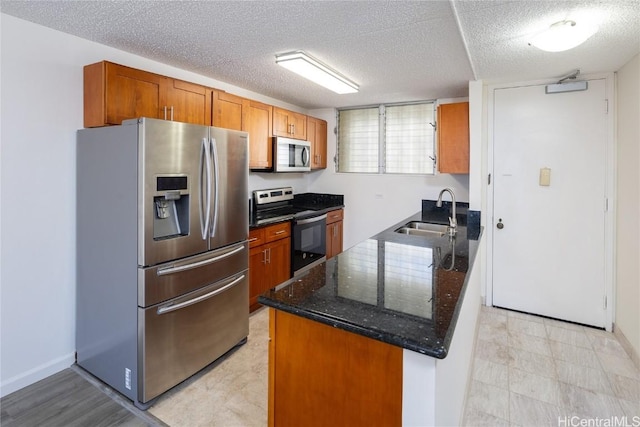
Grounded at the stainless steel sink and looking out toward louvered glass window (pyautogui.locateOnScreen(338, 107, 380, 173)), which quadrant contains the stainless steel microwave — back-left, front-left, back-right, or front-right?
front-left

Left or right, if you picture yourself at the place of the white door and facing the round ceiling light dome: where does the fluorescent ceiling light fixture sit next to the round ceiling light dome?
right

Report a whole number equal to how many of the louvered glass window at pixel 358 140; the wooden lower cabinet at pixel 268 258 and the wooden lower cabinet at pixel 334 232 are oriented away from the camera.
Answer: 0

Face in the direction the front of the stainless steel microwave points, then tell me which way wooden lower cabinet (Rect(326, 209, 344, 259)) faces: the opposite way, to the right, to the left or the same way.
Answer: the same way

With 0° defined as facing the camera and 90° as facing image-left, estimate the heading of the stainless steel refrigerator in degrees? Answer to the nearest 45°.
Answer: approximately 315°

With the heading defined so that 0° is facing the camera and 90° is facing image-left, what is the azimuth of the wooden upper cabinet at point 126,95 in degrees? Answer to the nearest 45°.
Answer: approximately 315°

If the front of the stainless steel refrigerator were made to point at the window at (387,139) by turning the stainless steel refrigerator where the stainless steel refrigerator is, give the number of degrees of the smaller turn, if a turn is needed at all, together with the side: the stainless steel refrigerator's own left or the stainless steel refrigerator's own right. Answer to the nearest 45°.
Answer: approximately 90° to the stainless steel refrigerator's own left

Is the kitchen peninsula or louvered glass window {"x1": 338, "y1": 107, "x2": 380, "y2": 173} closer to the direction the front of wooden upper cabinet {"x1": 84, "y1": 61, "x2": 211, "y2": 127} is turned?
the kitchen peninsula

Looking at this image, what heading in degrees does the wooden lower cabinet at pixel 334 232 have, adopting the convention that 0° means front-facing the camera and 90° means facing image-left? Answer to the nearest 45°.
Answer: approximately 315°

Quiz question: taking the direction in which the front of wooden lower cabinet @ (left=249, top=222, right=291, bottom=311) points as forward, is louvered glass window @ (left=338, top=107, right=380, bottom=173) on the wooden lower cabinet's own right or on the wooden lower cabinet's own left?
on the wooden lower cabinet's own left

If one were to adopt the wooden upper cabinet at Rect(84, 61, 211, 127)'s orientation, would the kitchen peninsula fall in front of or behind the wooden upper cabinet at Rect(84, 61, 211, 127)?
in front

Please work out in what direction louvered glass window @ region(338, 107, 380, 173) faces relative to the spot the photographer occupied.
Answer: facing the viewer

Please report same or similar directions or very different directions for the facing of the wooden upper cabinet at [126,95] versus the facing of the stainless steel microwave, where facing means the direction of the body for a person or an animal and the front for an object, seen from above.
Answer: same or similar directions

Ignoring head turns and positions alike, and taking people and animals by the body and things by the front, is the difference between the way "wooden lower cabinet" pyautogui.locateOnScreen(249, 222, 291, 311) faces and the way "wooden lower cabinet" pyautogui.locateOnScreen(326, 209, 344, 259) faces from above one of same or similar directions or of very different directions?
same or similar directions

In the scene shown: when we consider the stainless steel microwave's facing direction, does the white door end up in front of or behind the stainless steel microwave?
in front
